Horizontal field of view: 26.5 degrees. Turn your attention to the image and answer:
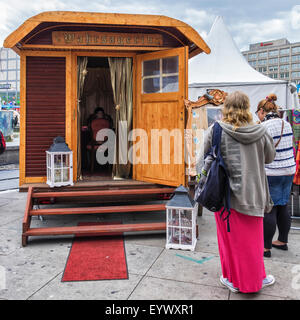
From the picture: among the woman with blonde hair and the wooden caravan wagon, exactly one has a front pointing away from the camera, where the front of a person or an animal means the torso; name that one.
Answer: the woman with blonde hair

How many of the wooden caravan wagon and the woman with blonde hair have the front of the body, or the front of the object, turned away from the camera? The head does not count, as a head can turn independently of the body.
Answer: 1

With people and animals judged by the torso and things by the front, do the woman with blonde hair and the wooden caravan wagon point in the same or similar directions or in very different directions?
very different directions

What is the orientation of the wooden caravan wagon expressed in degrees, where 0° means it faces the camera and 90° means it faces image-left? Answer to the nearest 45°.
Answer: approximately 0°

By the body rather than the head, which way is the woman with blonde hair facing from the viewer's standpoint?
away from the camera

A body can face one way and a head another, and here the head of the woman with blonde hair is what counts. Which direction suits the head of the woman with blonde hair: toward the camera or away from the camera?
away from the camera

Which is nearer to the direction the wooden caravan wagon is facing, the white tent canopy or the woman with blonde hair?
the woman with blonde hair

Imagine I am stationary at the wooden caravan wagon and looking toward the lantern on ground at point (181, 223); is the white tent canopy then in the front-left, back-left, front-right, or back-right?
back-left

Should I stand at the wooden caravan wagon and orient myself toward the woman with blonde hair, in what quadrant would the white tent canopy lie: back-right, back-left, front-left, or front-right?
back-left

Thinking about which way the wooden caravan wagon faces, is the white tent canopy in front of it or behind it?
behind

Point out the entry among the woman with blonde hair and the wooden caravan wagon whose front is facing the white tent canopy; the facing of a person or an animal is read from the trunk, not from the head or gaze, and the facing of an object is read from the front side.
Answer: the woman with blonde hair
